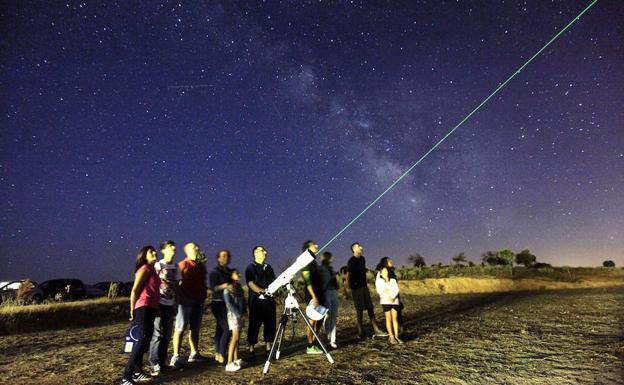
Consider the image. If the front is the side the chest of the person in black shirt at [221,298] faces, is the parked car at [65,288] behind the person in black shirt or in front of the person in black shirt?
behind

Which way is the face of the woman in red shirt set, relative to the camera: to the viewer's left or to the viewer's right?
to the viewer's right

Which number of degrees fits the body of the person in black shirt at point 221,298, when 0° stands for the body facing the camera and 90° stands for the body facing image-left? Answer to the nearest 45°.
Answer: approximately 315°

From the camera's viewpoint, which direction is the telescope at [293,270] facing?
to the viewer's right
